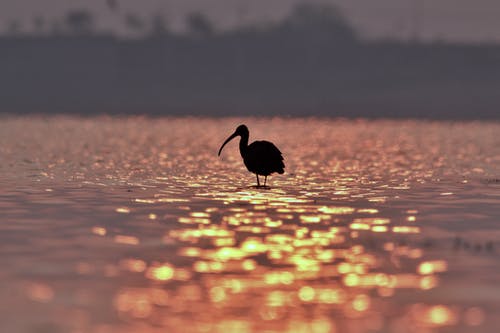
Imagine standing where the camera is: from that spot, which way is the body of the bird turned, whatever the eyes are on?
to the viewer's left
